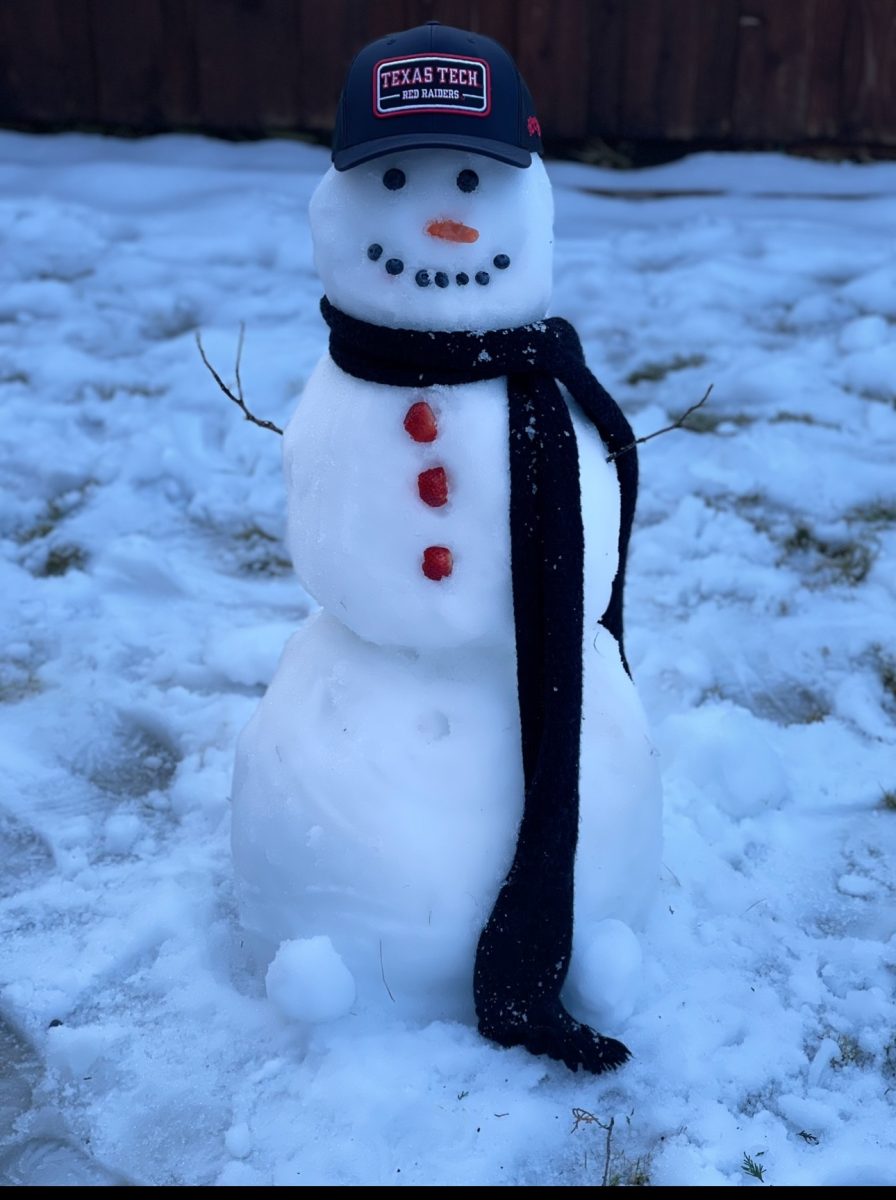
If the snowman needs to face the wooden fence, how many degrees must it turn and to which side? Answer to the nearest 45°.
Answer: approximately 180°

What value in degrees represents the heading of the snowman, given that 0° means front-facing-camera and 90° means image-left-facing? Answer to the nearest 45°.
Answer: approximately 0°
